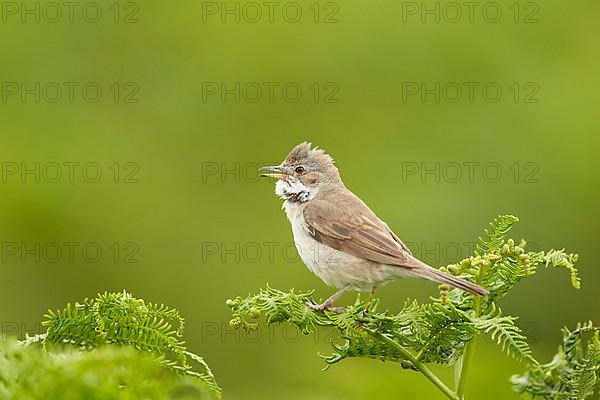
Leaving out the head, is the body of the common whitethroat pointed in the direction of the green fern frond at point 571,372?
no

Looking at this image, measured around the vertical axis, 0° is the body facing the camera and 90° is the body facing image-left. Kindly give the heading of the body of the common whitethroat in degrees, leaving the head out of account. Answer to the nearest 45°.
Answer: approximately 90°
